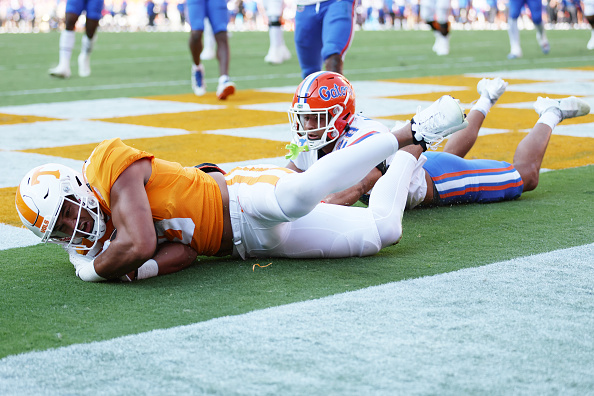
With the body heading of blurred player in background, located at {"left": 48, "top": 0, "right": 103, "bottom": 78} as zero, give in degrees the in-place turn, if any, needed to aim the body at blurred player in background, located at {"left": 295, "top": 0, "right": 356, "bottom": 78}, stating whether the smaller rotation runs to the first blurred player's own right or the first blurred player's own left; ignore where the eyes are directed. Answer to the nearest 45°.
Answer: approximately 45° to the first blurred player's own left

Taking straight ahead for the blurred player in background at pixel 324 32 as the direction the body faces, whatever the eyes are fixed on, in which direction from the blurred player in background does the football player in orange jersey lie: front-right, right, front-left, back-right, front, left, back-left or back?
front

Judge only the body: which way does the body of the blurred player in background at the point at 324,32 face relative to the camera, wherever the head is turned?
toward the camera

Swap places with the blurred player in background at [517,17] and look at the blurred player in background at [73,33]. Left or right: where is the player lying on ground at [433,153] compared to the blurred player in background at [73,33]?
left

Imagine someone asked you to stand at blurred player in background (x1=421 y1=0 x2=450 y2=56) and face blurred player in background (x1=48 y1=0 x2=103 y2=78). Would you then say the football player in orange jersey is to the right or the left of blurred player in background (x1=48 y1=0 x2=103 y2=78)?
left

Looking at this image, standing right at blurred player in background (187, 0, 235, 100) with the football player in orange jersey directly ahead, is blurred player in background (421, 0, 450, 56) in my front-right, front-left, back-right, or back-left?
back-left
